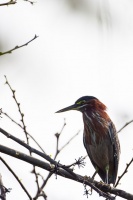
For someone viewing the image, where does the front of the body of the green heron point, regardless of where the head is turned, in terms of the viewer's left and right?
facing the viewer and to the left of the viewer
